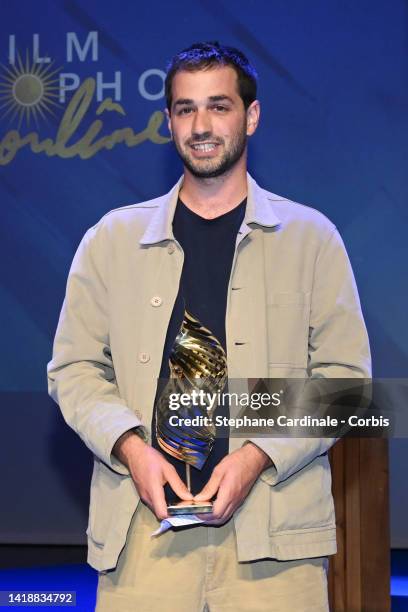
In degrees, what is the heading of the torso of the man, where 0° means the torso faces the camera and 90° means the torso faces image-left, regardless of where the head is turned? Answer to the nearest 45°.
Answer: approximately 0°
